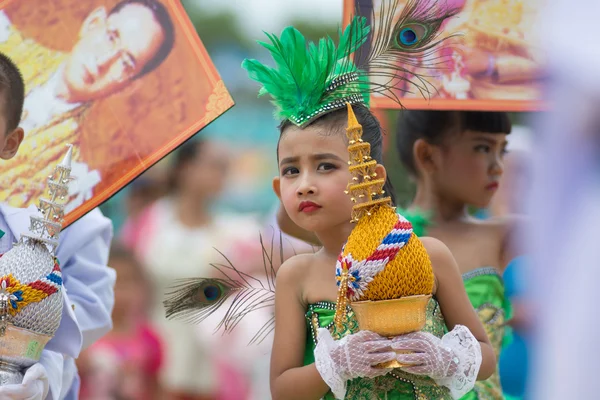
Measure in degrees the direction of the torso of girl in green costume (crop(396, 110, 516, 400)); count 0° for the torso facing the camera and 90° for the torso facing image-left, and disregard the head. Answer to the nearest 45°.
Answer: approximately 315°

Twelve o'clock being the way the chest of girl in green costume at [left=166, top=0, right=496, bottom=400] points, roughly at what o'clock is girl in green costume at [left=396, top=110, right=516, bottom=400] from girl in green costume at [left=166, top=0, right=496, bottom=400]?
girl in green costume at [left=396, top=110, right=516, bottom=400] is roughly at 7 o'clock from girl in green costume at [left=166, top=0, right=496, bottom=400].

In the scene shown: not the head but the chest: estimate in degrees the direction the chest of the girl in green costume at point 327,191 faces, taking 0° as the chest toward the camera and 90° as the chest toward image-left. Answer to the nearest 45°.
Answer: approximately 0°

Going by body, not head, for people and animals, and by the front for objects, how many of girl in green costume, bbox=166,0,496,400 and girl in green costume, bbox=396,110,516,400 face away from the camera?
0
